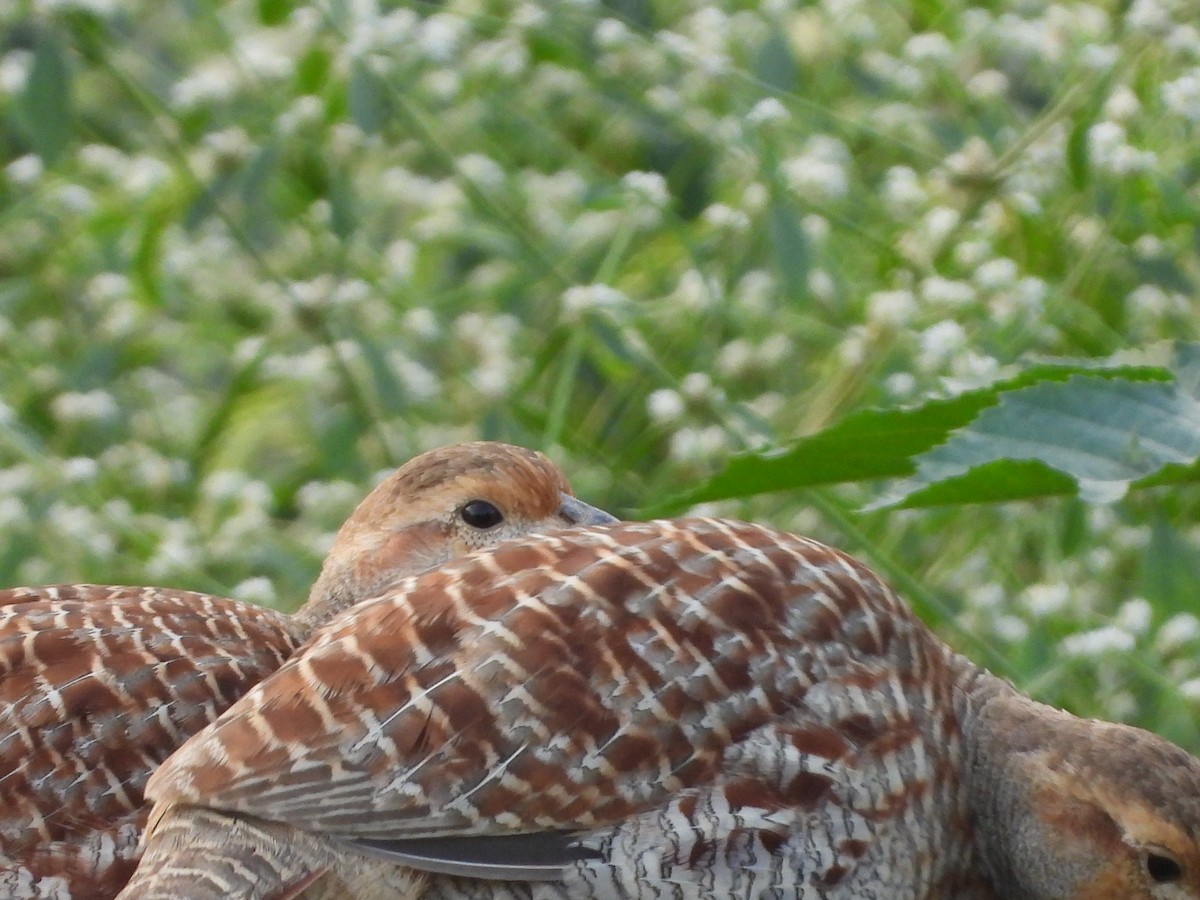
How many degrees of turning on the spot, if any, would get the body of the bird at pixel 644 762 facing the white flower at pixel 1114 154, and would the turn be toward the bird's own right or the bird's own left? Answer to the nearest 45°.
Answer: approximately 45° to the bird's own left

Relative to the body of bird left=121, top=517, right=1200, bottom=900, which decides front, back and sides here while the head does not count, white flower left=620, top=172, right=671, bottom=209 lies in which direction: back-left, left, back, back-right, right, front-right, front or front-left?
left

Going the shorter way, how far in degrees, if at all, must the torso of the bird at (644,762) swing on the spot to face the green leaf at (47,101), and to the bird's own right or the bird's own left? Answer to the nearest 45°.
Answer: approximately 135° to the bird's own left

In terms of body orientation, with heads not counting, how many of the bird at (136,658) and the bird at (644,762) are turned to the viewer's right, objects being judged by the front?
2

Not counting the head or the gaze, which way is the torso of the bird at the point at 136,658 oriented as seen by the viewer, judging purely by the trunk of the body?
to the viewer's right

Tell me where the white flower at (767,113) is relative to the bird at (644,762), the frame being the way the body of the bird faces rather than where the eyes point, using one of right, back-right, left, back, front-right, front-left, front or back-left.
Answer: left

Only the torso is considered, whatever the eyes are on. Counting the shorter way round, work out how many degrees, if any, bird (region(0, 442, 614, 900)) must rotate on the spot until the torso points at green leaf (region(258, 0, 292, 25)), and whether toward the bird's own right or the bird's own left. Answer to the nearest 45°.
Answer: approximately 90° to the bird's own left

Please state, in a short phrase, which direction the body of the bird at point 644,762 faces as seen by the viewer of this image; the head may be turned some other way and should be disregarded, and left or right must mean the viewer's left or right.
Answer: facing to the right of the viewer

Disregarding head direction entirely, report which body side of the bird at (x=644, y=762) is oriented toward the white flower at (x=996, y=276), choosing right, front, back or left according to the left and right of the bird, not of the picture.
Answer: left

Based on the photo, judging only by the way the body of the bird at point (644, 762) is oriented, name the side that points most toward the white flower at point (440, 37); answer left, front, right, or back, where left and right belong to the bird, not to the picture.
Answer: left

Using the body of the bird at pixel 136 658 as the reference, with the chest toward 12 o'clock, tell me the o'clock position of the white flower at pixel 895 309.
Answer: The white flower is roughly at 11 o'clock from the bird.

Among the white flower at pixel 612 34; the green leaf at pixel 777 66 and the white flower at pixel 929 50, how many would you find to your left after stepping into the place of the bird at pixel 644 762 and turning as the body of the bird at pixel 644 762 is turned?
3

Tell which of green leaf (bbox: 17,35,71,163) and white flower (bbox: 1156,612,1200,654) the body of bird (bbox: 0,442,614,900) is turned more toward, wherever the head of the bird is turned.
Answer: the white flower
